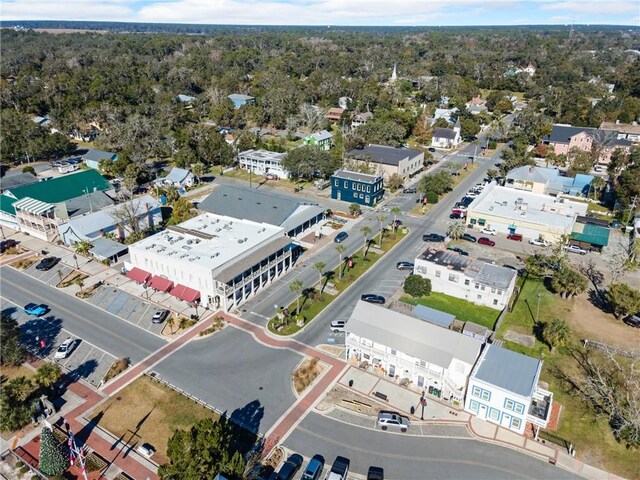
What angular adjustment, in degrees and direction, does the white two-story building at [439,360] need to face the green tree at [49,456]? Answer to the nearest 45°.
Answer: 0° — it already faces it

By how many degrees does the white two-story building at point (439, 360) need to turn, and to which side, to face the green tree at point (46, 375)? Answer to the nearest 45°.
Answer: approximately 45° to its right

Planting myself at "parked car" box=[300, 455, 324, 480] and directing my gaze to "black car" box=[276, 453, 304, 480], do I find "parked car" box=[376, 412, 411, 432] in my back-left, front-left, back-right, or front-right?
back-right

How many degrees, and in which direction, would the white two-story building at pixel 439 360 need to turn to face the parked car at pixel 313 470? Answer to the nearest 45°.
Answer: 0° — it already faces it

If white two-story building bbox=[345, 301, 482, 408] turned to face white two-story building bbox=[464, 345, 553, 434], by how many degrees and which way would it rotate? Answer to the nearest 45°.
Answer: approximately 135° to its left

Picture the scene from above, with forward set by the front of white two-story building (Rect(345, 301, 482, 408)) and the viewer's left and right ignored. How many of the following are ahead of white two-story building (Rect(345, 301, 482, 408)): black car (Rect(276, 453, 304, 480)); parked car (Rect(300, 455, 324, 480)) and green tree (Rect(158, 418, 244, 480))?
3
